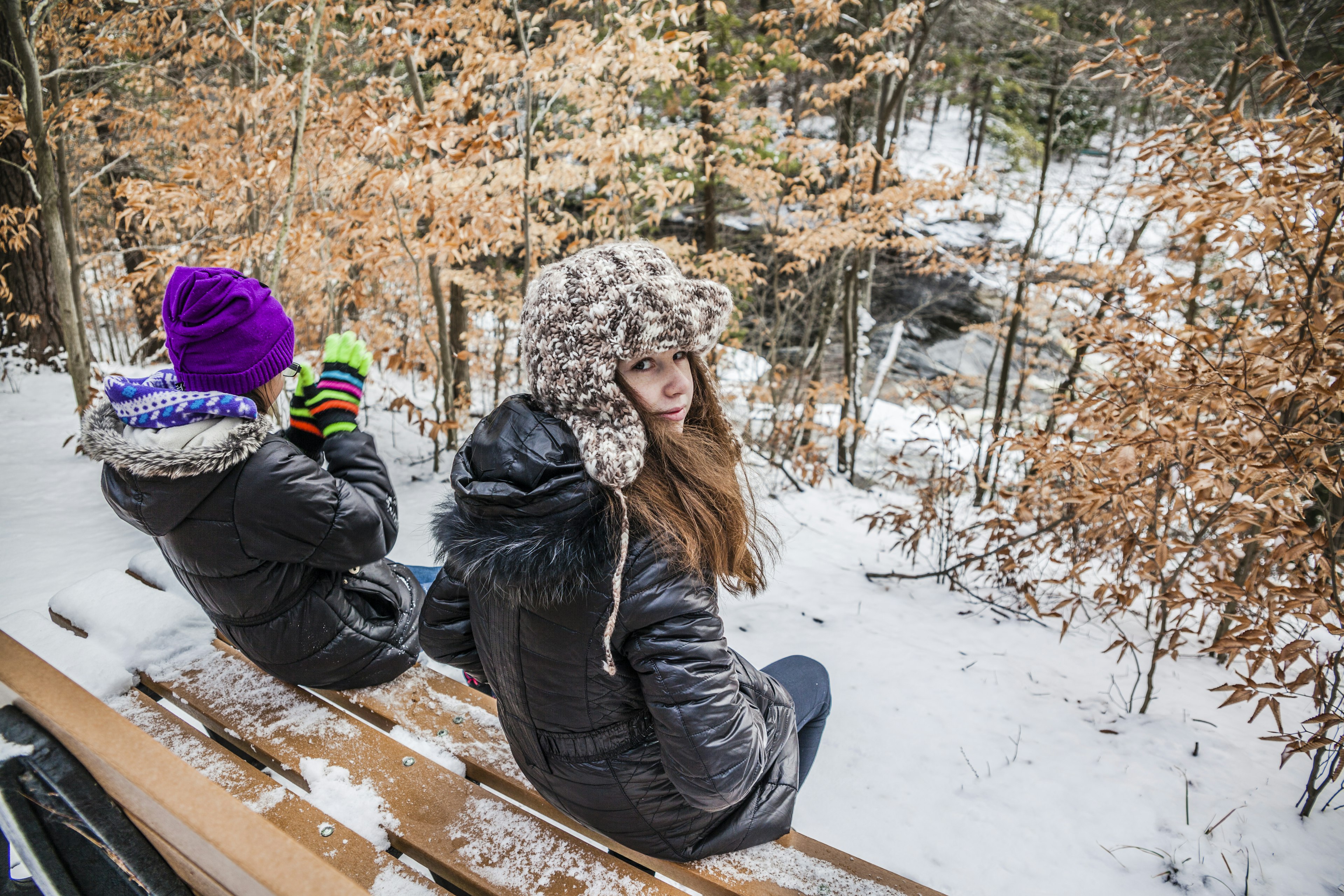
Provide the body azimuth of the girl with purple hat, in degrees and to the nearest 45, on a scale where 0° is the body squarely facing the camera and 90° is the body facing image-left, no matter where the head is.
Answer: approximately 225°

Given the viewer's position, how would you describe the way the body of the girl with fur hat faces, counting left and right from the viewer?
facing away from the viewer and to the right of the viewer

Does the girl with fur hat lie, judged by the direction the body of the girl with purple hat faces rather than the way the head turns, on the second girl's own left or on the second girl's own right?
on the second girl's own right

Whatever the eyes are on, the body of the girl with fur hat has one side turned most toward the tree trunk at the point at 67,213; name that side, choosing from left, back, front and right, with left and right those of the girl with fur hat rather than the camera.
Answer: left
